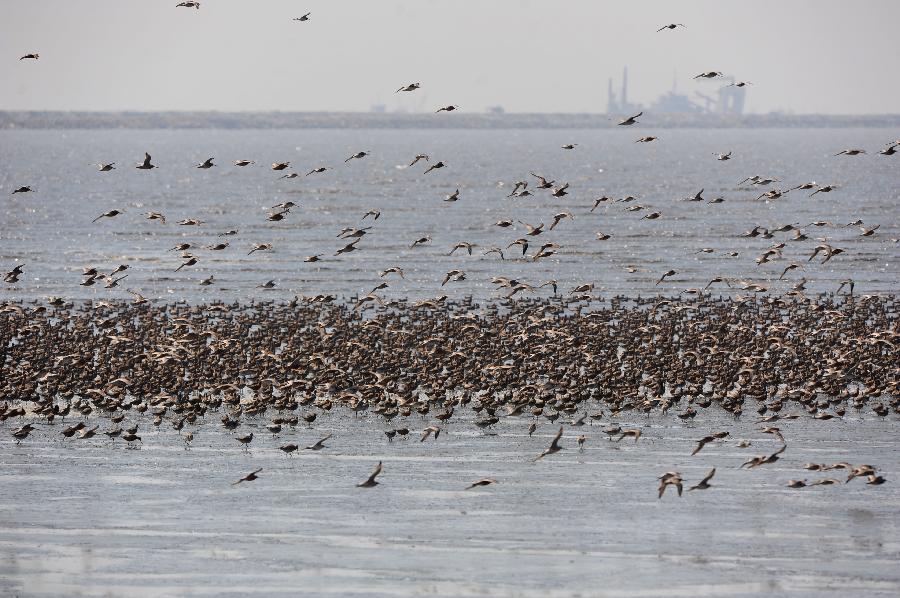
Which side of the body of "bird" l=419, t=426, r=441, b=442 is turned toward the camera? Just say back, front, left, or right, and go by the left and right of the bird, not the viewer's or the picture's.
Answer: right

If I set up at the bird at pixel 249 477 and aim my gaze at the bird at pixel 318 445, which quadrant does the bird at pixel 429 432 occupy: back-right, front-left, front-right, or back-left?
front-right

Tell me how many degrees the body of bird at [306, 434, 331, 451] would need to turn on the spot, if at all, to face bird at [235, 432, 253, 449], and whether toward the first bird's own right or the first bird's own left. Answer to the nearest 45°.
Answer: approximately 180°

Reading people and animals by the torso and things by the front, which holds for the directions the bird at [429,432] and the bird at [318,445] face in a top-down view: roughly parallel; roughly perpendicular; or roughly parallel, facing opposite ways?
roughly parallel

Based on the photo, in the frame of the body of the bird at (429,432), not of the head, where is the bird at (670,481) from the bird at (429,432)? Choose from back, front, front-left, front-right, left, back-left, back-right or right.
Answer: front-right

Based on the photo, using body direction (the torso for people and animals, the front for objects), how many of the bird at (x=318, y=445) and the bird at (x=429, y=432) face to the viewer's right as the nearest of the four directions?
2

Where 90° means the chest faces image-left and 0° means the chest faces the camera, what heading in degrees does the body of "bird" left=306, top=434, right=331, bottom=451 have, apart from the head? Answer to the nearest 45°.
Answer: approximately 270°

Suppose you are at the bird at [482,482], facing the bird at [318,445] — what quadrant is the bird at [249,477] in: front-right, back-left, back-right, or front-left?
front-left
